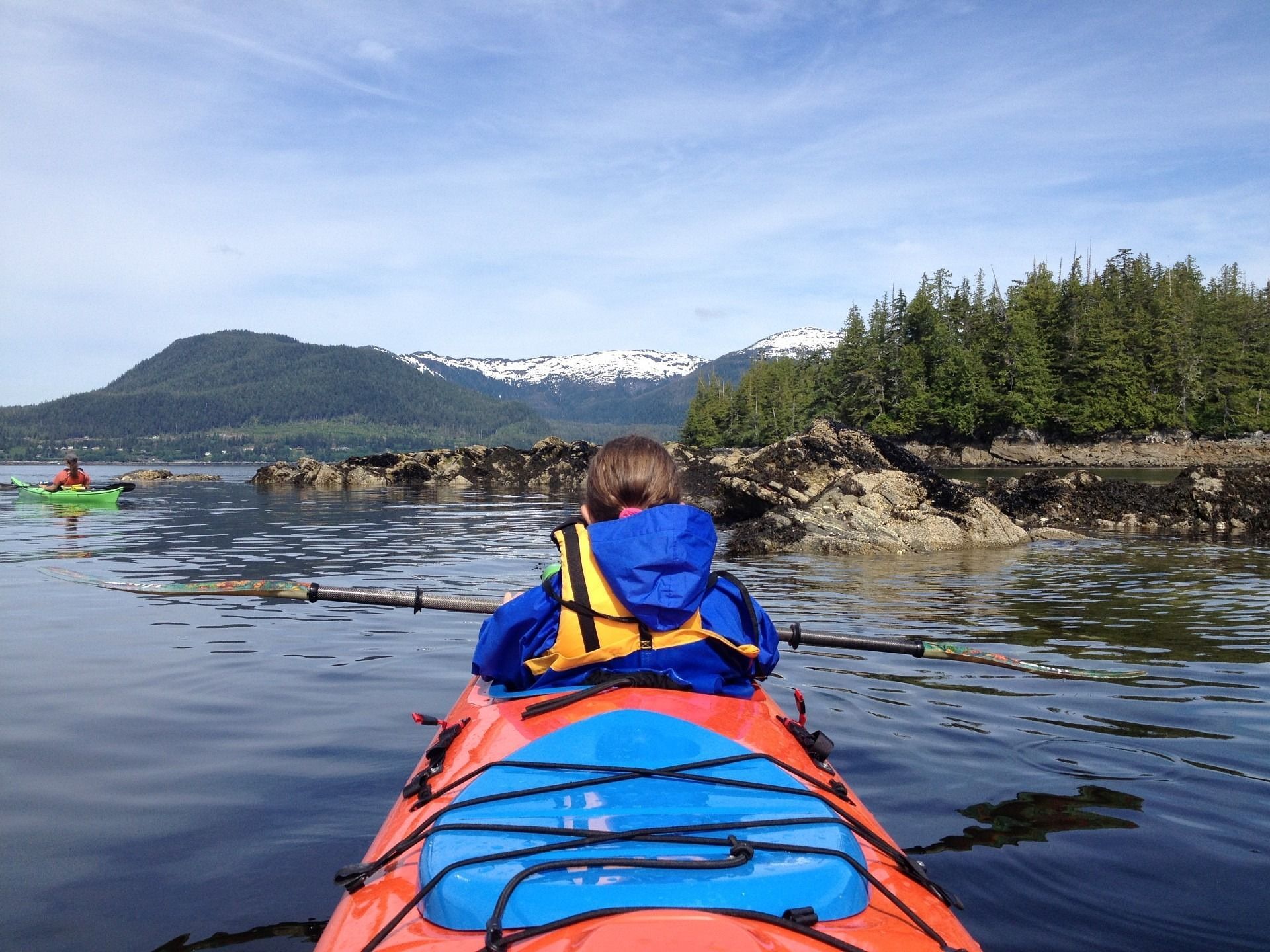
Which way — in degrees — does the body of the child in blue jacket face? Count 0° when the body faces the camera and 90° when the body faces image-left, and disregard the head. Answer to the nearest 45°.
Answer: approximately 180°

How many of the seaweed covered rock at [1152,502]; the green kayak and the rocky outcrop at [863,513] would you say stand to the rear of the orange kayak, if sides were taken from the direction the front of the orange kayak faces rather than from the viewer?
0

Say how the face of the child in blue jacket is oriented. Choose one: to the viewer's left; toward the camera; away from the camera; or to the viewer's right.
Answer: away from the camera

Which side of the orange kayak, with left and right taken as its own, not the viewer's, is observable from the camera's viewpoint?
back

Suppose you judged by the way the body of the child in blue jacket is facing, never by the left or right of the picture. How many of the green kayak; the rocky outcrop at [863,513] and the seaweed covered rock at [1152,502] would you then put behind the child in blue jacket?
0

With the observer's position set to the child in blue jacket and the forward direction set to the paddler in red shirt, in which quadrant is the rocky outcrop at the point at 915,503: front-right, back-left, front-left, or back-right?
front-right

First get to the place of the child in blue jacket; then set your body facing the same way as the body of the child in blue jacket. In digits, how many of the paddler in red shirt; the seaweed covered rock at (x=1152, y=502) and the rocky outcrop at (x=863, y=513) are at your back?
0

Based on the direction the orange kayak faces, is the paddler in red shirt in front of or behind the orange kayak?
in front

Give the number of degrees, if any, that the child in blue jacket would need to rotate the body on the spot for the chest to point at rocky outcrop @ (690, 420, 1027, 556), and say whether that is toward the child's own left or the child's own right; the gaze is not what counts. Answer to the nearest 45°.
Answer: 0° — they already face it

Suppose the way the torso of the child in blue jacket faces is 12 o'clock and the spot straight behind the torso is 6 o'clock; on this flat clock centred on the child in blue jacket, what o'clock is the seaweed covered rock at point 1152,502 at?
The seaweed covered rock is roughly at 1 o'clock from the child in blue jacket.

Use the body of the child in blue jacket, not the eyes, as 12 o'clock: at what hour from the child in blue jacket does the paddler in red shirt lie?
The paddler in red shirt is roughly at 11 o'clock from the child in blue jacket.

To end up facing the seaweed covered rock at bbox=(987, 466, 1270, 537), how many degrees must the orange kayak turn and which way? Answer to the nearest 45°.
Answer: approximately 45° to its right

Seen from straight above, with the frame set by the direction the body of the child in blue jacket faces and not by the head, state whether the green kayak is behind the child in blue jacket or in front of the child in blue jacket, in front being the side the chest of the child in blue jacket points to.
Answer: in front
